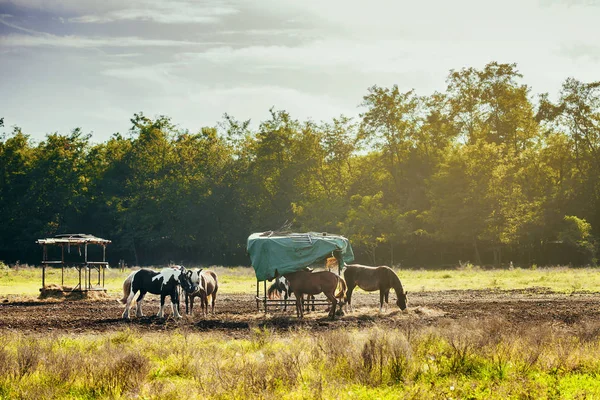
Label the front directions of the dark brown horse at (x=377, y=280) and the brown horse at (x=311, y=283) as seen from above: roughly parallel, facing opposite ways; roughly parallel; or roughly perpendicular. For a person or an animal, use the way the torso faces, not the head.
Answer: roughly parallel, facing opposite ways

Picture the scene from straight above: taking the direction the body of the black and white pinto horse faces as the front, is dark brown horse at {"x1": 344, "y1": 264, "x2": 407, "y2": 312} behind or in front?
in front

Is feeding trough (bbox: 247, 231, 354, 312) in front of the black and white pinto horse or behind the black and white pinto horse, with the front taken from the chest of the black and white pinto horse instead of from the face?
in front

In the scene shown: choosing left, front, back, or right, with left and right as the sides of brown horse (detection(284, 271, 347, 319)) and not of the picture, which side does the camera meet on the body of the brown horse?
left

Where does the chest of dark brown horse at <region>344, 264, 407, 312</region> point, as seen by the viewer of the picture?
to the viewer's right

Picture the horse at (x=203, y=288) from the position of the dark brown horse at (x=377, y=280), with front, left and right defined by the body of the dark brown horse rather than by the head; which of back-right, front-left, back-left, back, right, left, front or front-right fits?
back

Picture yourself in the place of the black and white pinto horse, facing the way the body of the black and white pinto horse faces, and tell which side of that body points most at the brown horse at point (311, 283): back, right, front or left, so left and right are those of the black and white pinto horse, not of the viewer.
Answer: front

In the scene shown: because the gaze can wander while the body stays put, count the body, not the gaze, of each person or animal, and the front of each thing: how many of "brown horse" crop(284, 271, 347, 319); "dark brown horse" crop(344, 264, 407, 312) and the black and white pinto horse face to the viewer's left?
1

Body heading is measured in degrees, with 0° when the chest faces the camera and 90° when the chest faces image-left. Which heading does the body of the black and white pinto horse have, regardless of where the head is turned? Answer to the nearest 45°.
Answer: approximately 270°

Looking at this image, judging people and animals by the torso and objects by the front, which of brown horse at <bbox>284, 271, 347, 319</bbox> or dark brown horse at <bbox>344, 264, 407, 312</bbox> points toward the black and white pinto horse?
the brown horse
